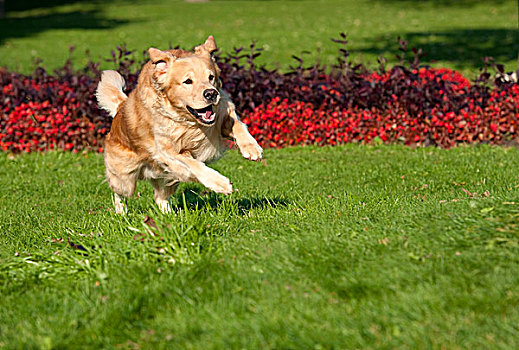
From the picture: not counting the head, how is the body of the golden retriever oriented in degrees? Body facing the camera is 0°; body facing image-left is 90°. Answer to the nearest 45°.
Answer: approximately 315°
